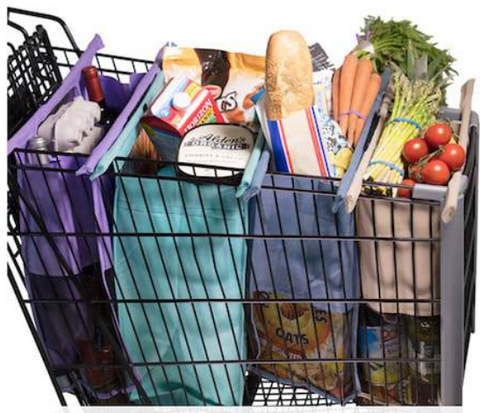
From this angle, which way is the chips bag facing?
toward the camera

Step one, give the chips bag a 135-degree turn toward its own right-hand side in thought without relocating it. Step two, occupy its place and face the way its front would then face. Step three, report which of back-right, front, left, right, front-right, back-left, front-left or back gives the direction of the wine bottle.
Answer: front-left

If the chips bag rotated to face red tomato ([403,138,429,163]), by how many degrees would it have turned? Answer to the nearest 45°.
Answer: approximately 45° to its left

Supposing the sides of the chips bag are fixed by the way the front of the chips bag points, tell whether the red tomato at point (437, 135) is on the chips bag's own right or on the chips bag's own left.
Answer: on the chips bag's own left

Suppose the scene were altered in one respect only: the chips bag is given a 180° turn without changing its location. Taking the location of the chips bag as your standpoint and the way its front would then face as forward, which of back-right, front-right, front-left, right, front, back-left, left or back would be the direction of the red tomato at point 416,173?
back-right

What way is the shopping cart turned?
to the viewer's right
